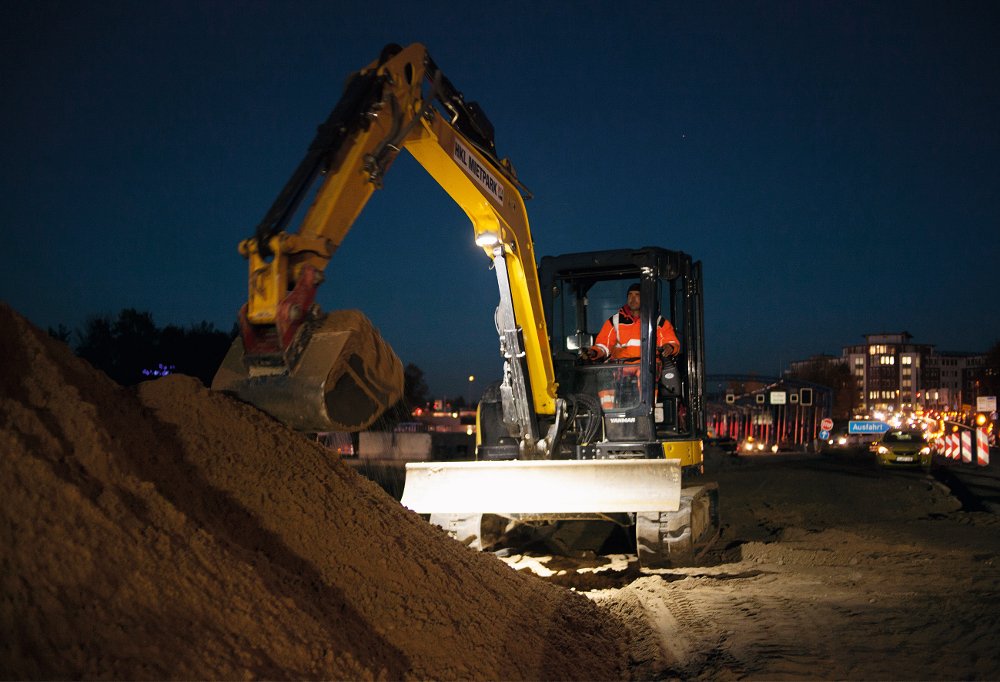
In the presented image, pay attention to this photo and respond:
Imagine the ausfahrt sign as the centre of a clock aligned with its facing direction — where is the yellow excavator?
The yellow excavator is roughly at 12 o'clock from the ausfahrt sign.

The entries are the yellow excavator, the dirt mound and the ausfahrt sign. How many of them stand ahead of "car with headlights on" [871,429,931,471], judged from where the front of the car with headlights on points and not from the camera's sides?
2

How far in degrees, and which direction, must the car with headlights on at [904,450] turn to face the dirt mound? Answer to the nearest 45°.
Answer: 0° — it already faces it

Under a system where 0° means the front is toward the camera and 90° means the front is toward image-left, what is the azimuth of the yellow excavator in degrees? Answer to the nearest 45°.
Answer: approximately 45°

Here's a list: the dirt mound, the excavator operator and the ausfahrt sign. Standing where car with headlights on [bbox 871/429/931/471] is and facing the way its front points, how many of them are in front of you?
2

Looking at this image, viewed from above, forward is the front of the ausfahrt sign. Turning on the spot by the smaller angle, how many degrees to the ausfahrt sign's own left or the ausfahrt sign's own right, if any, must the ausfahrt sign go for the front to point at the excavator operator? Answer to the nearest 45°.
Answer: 0° — it already faces them

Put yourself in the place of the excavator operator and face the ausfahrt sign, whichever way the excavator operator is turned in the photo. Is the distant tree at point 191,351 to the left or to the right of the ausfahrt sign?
left

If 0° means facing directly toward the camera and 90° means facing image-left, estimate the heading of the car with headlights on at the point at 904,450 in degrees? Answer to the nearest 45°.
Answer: approximately 0°
